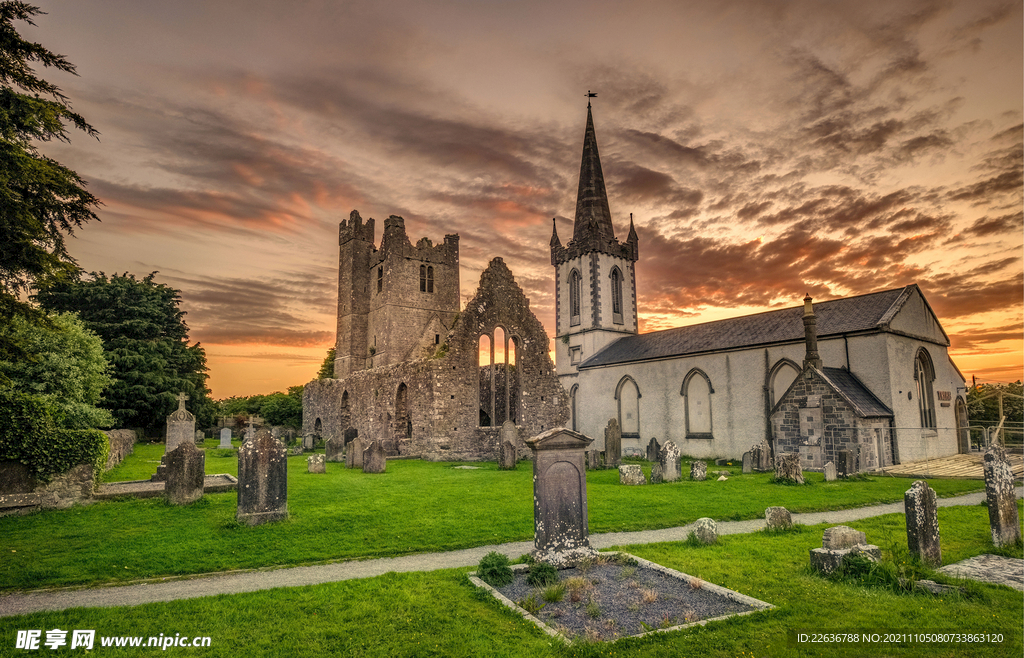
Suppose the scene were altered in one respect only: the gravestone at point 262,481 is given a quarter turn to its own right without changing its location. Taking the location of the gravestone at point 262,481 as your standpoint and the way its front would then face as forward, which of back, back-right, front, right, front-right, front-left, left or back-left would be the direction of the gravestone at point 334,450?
right

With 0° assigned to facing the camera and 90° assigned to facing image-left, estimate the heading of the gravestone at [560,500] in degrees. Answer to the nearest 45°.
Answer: approximately 0°

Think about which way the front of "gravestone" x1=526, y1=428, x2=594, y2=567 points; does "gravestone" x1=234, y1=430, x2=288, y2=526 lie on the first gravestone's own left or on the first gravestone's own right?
on the first gravestone's own right

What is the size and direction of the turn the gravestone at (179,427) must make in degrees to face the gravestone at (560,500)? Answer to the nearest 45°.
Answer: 0° — it already faces it

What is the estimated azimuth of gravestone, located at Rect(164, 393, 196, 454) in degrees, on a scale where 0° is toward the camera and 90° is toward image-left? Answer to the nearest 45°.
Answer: approximately 0°

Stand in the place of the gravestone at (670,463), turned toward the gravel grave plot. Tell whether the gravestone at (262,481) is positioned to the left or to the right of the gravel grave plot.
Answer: right
